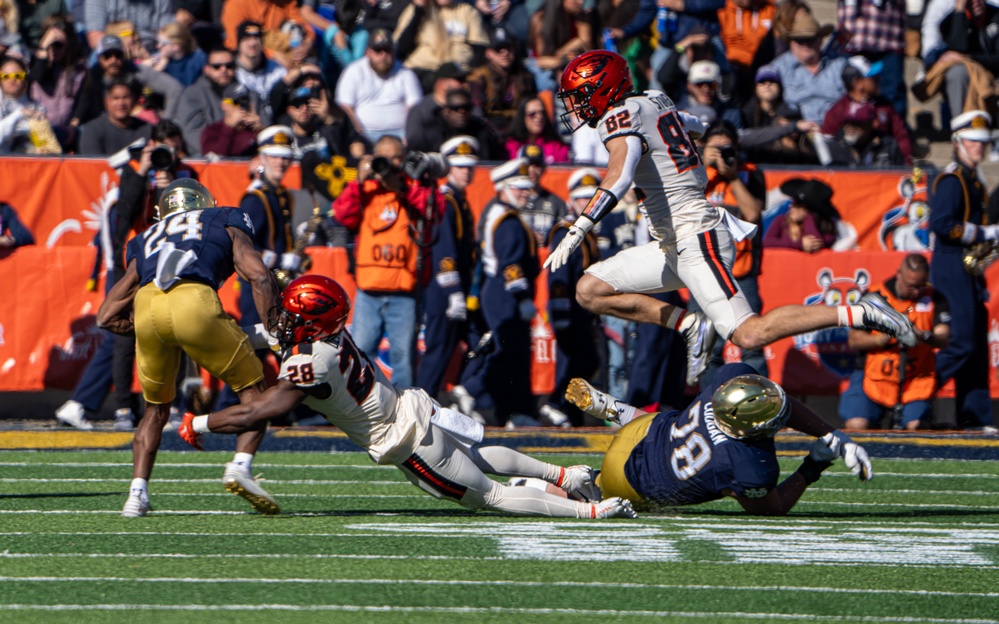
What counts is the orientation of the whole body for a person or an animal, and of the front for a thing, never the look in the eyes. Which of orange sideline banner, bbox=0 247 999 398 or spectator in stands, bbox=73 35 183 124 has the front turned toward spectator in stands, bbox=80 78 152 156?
spectator in stands, bbox=73 35 183 124

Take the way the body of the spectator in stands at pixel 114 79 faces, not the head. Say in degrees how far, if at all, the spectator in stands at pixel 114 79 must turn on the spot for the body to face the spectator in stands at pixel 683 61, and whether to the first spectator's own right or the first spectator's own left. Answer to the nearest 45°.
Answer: approximately 90° to the first spectator's own left

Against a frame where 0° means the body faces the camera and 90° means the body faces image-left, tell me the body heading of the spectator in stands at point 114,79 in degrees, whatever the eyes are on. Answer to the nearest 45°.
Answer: approximately 0°

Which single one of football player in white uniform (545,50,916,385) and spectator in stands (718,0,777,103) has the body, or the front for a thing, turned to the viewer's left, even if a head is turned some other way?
the football player in white uniform

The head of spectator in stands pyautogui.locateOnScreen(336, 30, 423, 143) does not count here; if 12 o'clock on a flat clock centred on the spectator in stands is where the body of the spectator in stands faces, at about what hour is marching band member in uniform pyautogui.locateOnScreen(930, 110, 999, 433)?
The marching band member in uniform is roughly at 10 o'clock from the spectator in stands.

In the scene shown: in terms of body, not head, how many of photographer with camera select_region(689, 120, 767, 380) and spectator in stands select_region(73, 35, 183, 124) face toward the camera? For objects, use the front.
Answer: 2

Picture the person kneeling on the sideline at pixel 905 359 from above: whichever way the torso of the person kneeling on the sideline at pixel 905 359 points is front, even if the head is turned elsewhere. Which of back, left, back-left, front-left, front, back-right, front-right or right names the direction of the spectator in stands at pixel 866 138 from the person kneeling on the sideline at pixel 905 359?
back

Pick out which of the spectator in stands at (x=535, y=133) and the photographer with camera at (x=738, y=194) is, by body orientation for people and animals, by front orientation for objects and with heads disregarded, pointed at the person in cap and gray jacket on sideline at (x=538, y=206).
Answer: the spectator in stands at (x=535, y=133)

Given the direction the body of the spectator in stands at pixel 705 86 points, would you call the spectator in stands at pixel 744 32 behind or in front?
behind

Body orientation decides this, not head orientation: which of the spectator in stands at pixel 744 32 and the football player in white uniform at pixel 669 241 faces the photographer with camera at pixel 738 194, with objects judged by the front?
the spectator in stands

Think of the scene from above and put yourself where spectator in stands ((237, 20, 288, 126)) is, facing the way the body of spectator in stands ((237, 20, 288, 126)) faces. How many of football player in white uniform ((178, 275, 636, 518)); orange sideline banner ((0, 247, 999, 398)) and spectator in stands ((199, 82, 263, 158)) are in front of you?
3
